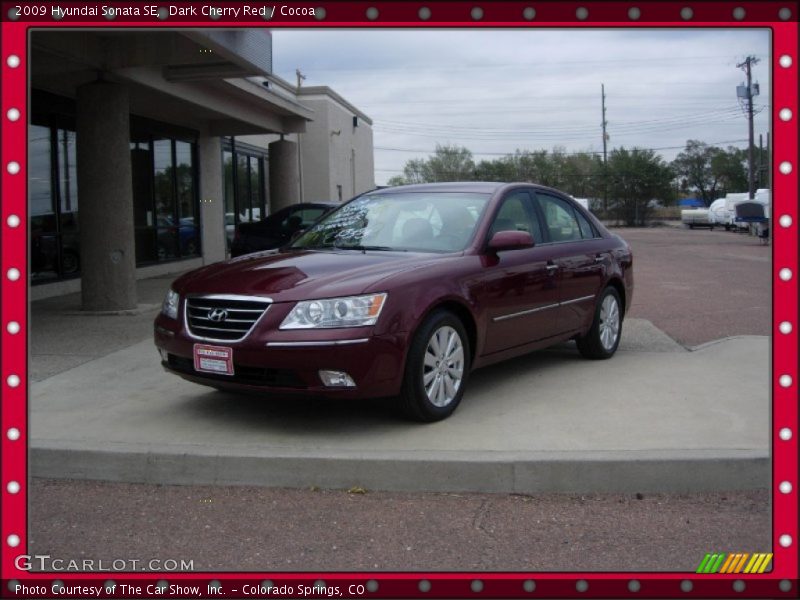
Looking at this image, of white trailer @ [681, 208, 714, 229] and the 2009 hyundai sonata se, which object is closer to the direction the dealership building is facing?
the 2009 hyundai sonata se

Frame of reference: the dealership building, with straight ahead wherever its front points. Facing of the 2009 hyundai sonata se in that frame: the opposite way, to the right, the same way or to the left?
to the right

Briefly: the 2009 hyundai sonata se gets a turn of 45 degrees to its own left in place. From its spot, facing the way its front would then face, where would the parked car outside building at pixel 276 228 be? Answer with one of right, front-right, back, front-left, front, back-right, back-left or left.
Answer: back

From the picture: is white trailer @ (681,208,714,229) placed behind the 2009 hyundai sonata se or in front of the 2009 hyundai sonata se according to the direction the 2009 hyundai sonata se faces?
behind

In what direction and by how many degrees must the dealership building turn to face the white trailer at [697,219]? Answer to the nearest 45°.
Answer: approximately 90° to its left

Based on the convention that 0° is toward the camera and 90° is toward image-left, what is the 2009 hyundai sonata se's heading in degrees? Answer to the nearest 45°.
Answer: approximately 45°

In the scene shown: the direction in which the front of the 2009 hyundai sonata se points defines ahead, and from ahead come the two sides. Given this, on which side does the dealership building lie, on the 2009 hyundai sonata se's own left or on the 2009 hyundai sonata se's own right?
on the 2009 hyundai sonata se's own right

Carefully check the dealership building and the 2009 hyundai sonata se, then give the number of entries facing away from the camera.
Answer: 0

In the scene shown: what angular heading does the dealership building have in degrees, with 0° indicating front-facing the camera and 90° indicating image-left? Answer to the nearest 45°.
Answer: approximately 315°
